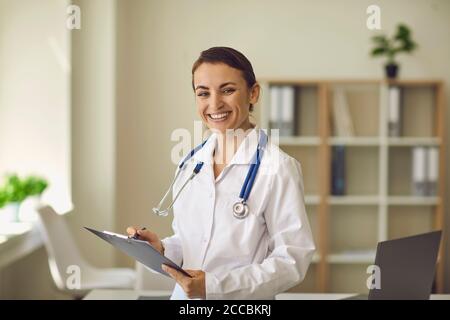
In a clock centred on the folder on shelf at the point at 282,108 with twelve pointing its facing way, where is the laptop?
The laptop is roughly at 12 o'clock from the folder on shelf.

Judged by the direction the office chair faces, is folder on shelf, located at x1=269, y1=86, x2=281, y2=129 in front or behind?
in front

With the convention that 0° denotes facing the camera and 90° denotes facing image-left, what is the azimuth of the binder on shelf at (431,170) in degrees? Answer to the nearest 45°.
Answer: approximately 0°

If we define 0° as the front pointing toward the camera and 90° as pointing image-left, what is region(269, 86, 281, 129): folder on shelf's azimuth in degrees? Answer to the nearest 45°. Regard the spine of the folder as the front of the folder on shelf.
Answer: approximately 0°

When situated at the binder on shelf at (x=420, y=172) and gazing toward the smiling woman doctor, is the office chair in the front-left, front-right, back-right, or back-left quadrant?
front-right

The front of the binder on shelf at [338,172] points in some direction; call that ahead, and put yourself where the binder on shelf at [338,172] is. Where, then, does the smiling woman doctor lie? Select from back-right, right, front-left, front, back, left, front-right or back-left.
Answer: front

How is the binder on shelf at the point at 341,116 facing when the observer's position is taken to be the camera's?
facing the viewer

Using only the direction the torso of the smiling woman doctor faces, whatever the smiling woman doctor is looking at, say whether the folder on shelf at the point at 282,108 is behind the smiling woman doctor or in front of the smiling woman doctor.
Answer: behind

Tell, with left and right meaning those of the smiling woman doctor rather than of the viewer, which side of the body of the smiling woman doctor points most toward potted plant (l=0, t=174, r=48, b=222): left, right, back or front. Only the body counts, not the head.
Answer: right
